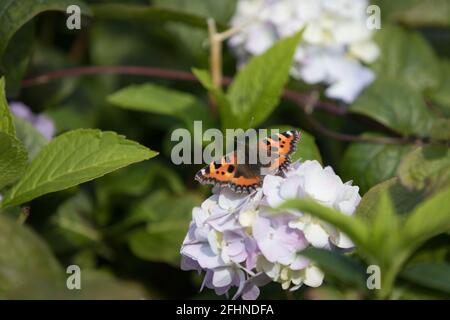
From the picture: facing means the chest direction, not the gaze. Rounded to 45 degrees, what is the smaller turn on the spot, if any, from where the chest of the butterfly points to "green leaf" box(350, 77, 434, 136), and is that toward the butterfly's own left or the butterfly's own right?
approximately 90° to the butterfly's own right

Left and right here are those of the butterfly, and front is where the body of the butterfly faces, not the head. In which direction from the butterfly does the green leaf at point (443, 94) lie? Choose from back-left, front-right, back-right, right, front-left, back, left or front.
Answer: right

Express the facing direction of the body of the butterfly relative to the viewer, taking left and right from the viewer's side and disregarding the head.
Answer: facing away from the viewer and to the left of the viewer
